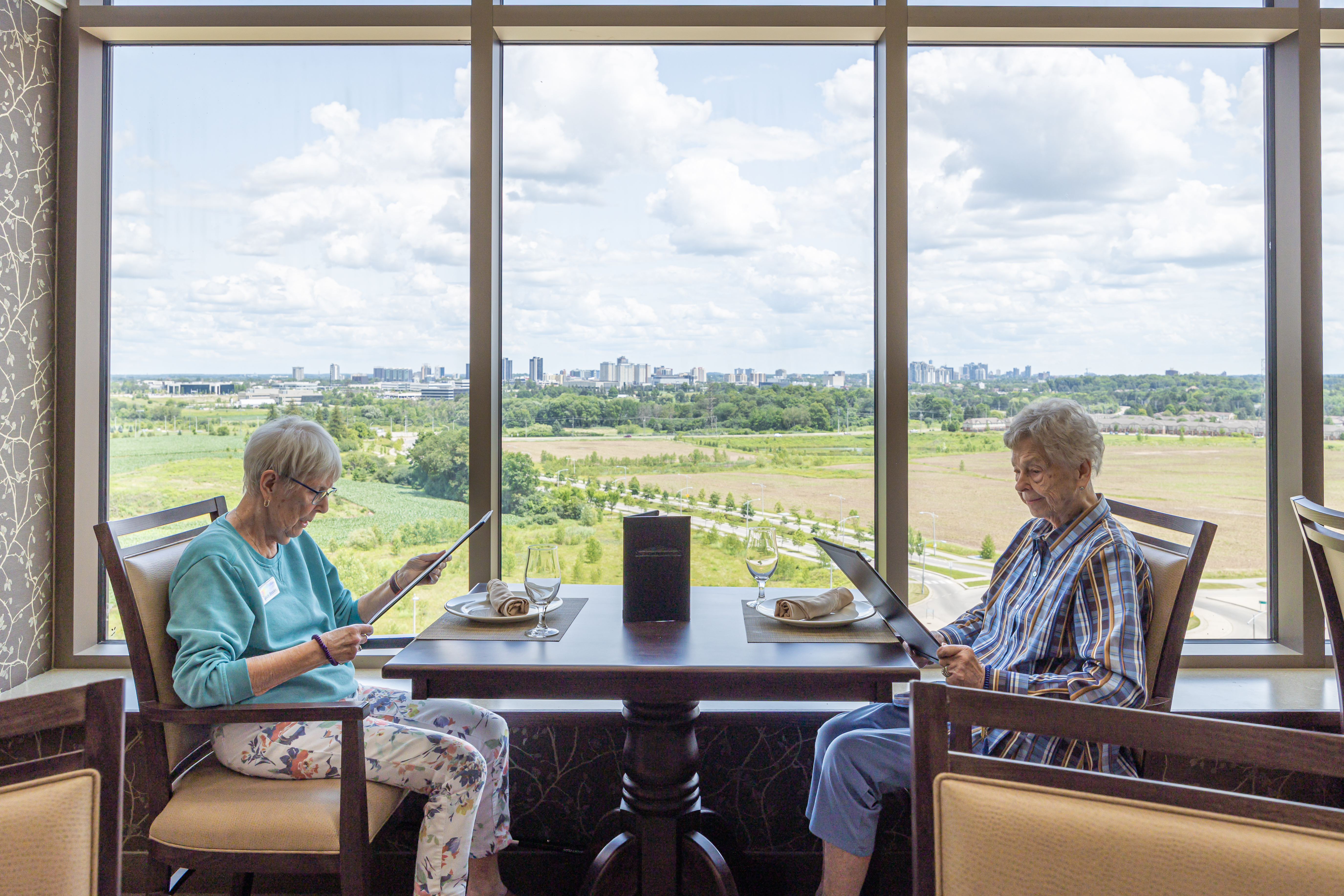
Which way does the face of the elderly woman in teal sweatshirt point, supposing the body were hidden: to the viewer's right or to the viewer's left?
to the viewer's right

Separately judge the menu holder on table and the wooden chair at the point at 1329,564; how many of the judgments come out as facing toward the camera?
1

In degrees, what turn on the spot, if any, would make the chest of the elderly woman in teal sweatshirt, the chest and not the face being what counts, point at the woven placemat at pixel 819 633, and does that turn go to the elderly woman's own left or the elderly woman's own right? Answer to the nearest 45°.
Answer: approximately 45° to the elderly woman's own left

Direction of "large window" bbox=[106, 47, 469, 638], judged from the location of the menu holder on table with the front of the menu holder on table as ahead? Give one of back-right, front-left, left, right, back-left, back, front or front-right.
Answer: back-right

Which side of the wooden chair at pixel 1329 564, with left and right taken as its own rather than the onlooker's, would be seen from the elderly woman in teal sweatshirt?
back

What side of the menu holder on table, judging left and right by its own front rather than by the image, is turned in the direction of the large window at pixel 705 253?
back
